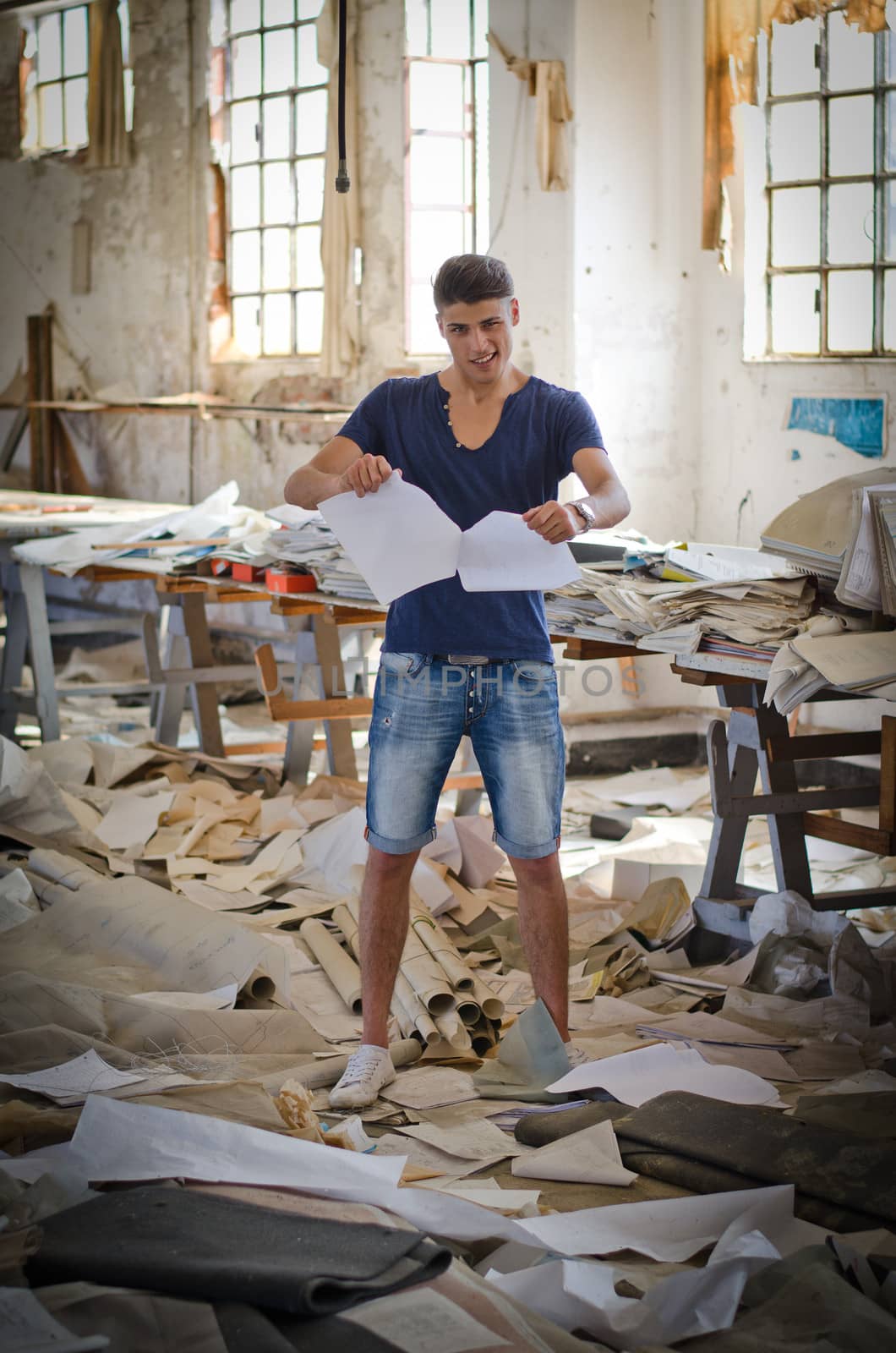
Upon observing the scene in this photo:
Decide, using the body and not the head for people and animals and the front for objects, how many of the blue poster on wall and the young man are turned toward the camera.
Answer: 2

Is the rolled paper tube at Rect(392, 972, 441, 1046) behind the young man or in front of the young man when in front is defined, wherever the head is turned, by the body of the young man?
behind

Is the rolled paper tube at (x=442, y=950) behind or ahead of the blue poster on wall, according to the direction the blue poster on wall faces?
ahead

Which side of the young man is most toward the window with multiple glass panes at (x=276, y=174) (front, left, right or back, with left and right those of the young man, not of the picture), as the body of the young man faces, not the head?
back

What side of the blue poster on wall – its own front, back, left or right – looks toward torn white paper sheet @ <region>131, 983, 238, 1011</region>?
front

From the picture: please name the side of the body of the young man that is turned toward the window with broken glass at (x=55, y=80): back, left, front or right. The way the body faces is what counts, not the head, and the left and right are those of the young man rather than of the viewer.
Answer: back

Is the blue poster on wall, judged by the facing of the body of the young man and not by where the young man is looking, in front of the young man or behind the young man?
behind

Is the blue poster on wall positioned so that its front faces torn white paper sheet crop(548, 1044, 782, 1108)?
yes

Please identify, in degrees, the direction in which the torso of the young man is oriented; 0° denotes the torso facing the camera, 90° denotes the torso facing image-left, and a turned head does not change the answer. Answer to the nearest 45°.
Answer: approximately 0°

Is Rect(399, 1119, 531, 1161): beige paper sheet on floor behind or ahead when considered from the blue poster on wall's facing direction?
ahead
